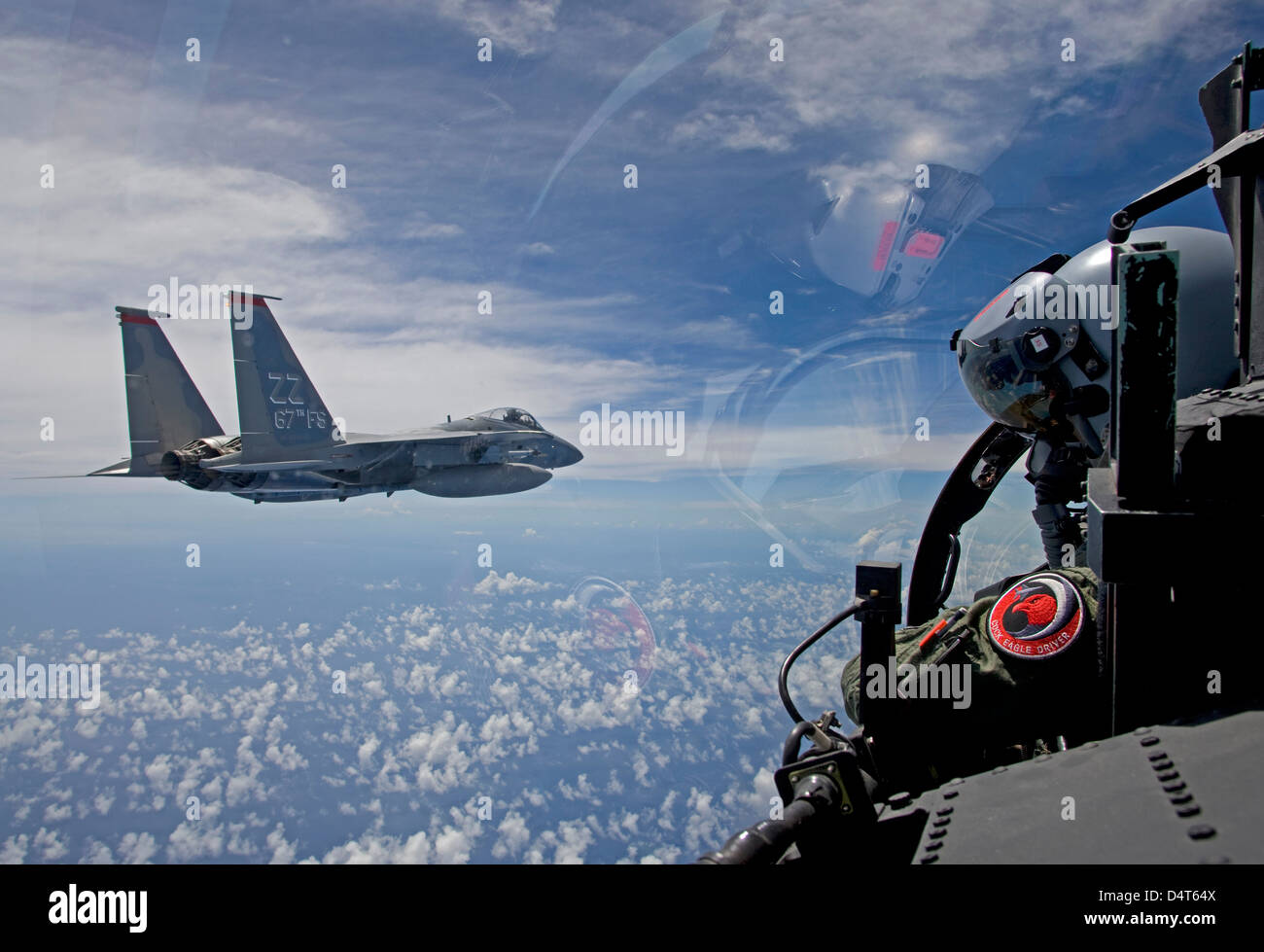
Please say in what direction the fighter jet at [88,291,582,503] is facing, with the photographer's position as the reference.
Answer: facing away from the viewer and to the right of the viewer
